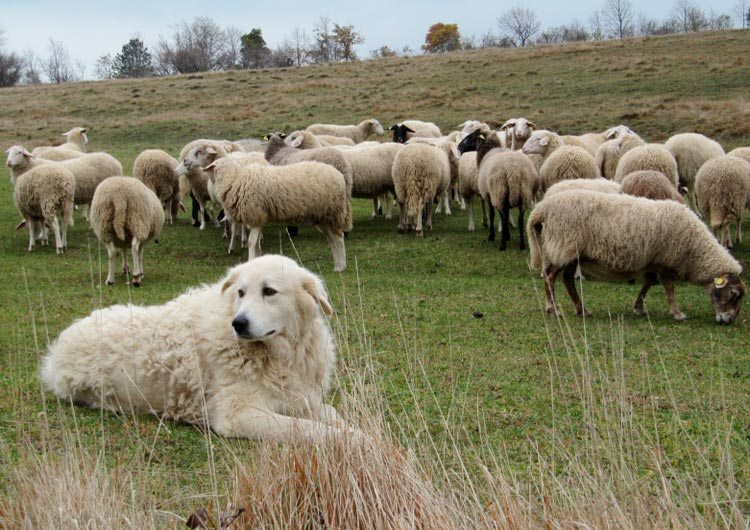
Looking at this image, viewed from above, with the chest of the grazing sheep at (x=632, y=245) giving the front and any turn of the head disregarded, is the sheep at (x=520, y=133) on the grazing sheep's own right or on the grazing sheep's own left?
on the grazing sheep's own left

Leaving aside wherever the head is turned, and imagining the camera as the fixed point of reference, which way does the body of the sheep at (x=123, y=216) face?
away from the camera

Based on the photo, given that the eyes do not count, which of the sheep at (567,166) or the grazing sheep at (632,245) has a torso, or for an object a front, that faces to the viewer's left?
the sheep

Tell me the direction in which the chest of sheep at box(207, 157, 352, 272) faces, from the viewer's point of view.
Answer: to the viewer's left

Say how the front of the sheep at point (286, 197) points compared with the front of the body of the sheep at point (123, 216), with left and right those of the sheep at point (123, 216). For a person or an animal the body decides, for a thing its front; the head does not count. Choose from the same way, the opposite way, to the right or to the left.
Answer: to the left

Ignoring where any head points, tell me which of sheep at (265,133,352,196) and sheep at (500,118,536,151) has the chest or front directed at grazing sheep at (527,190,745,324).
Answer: sheep at (500,118,536,151)

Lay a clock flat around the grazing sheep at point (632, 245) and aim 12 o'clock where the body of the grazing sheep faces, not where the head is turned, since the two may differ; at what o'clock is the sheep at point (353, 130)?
The sheep is roughly at 8 o'clock from the grazing sheep.

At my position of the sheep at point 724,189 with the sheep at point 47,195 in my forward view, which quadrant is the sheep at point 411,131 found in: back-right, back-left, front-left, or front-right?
front-right

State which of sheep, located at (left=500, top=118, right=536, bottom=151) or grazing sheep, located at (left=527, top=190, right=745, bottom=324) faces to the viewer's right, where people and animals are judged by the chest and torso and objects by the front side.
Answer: the grazing sheep

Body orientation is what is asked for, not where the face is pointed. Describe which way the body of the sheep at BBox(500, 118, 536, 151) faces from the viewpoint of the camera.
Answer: toward the camera

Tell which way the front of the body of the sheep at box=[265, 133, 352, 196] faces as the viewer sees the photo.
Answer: to the viewer's left

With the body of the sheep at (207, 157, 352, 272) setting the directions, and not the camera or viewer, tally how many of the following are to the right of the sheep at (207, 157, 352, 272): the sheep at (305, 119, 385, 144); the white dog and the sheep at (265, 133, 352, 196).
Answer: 2

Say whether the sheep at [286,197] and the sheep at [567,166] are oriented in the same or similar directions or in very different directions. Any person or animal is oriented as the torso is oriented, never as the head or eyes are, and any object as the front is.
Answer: same or similar directions

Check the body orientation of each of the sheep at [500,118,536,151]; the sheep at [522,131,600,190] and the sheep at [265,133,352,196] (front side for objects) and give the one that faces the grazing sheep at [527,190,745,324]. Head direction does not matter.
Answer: the sheep at [500,118,536,151]

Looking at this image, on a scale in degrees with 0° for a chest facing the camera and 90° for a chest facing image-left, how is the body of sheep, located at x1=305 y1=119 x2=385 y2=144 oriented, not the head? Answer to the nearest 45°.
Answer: approximately 270°

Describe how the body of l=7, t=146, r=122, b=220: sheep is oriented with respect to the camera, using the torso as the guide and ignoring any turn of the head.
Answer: to the viewer's left
